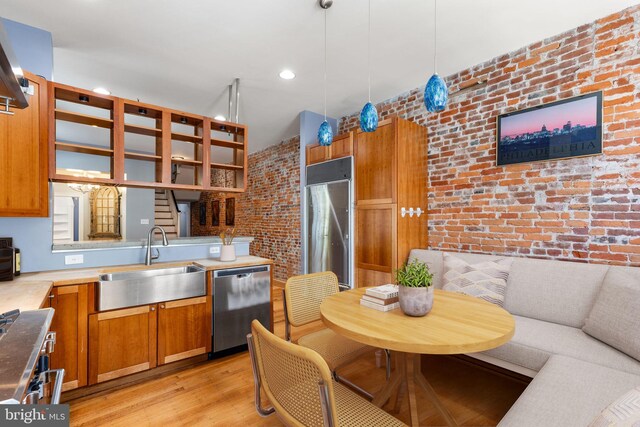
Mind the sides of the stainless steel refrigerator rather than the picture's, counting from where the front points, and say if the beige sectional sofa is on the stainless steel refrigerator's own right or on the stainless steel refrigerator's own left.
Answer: on the stainless steel refrigerator's own left

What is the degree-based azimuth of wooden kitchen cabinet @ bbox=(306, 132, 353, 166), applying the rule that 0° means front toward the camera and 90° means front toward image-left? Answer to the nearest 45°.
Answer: approximately 45°

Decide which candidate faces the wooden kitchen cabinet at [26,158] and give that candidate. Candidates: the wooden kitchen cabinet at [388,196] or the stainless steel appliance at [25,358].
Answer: the wooden kitchen cabinet at [388,196]

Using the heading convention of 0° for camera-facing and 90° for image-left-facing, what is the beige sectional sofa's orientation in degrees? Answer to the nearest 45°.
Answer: approximately 45°

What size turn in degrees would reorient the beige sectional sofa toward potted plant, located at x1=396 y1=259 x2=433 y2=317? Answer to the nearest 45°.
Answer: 0° — it already faces it

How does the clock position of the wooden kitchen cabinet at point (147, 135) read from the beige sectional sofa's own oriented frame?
The wooden kitchen cabinet is roughly at 1 o'clock from the beige sectional sofa.

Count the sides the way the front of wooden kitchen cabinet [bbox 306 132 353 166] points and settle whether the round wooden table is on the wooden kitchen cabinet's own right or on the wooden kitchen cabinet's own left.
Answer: on the wooden kitchen cabinet's own left

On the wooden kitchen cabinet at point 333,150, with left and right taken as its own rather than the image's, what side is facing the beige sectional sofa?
left

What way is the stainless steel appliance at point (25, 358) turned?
to the viewer's right
